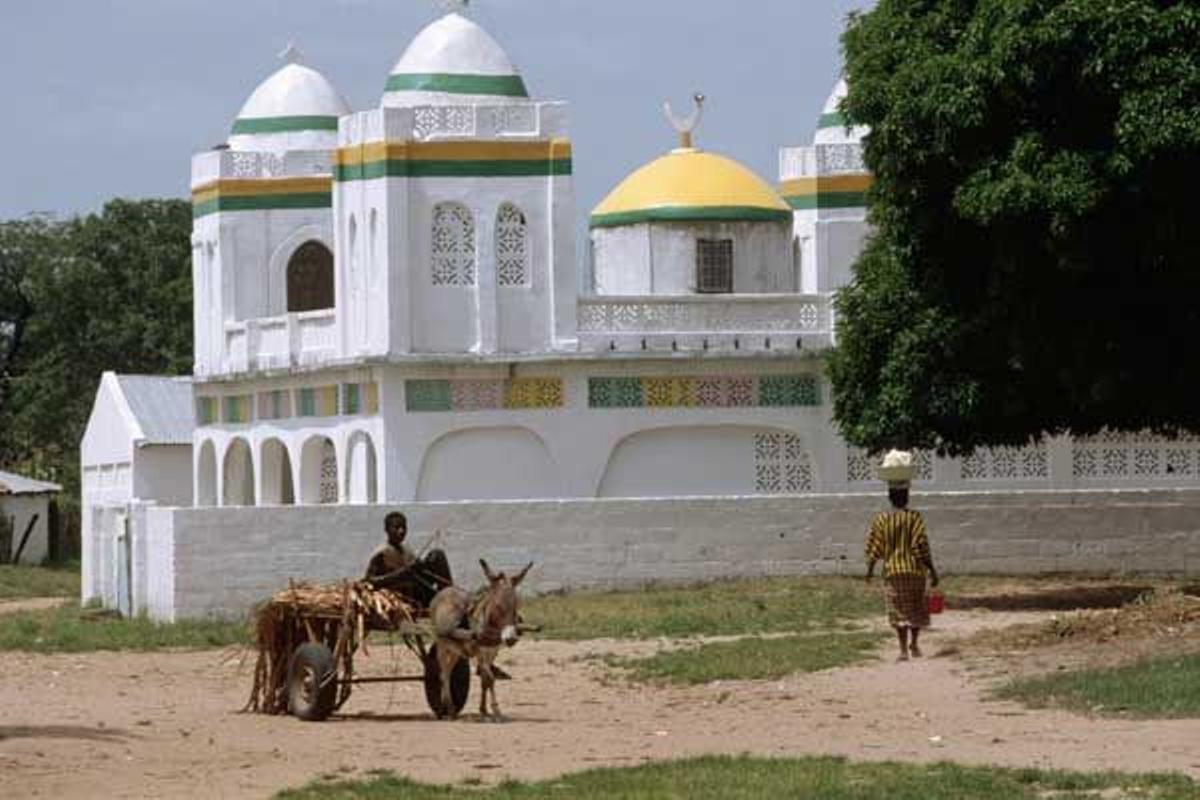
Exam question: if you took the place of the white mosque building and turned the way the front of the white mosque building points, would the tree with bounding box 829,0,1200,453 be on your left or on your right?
on your left

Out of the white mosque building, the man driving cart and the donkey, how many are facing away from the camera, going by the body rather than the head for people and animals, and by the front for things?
0

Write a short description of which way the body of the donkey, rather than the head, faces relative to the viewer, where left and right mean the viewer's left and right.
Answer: facing the viewer and to the right of the viewer

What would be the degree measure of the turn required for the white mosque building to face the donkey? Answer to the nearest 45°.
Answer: approximately 45° to its left

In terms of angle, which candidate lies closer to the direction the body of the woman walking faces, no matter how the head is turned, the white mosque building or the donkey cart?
the white mosque building

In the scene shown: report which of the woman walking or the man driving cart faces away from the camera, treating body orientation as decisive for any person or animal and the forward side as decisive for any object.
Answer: the woman walking

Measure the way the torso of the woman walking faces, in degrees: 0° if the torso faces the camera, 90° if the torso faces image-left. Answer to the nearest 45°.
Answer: approximately 180°

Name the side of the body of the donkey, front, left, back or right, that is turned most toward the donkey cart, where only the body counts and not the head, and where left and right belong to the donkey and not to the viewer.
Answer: back

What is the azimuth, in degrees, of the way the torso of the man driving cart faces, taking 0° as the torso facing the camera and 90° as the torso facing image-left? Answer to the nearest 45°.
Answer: approximately 315°
